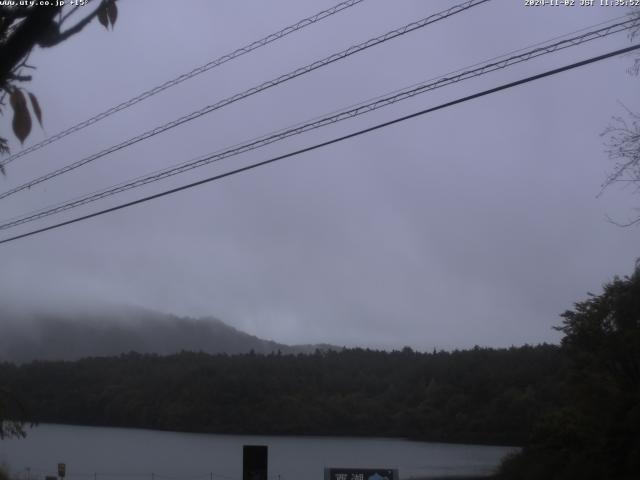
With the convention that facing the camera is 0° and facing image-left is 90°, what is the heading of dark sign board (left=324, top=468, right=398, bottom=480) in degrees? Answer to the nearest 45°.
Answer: approximately 0°

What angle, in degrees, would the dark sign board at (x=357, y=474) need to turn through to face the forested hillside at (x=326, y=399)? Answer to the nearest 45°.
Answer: approximately 180°

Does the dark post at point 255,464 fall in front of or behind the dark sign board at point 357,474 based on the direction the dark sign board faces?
in front

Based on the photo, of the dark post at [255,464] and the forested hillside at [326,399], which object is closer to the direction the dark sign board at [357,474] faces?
the dark post
